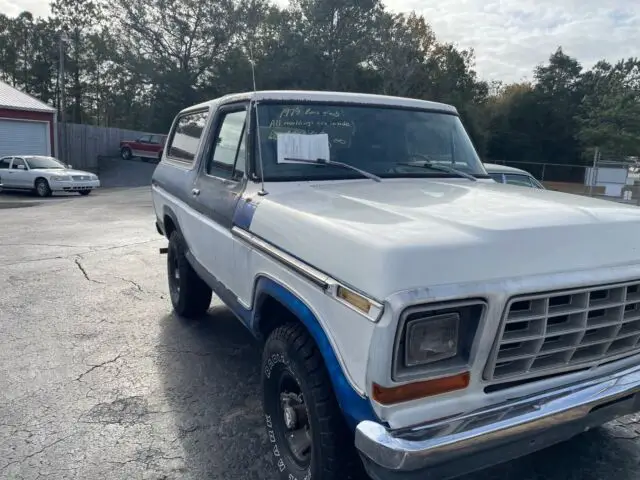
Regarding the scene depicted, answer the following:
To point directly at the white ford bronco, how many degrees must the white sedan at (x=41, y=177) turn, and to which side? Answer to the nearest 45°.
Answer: approximately 45° to its right

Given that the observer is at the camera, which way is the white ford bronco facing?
facing the viewer and to the right of the viewer

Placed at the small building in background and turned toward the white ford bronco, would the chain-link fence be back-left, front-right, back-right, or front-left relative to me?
front-left

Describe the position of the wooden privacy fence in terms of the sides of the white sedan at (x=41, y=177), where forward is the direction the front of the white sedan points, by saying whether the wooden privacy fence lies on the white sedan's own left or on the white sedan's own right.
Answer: on the white sedan's own left

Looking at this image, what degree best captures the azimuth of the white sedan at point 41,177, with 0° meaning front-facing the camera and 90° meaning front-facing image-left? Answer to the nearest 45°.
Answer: approximately 315°

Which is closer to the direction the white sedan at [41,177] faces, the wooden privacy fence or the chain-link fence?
the chain-link fence

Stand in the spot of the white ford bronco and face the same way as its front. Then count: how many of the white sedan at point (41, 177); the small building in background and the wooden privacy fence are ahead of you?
0

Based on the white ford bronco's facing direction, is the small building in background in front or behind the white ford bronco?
behind

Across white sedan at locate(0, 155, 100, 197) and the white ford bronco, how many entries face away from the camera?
0

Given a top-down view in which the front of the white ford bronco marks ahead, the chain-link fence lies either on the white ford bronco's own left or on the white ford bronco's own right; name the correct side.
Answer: on the white ford bronco's own left

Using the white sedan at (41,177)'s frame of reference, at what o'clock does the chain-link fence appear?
The chain-link fence is roughly at 11 o'clock from the white sedan.

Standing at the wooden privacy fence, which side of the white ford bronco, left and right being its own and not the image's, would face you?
back
